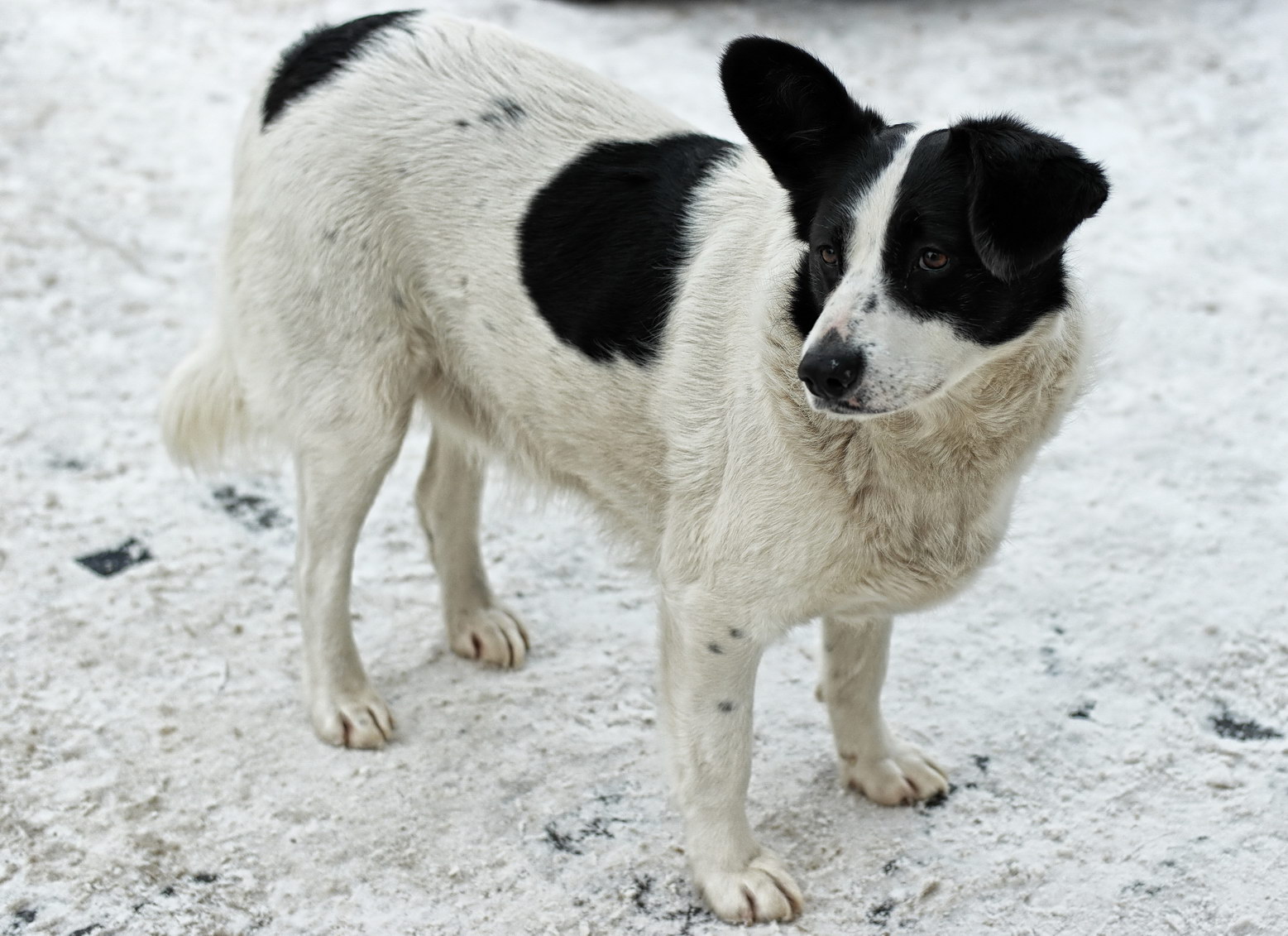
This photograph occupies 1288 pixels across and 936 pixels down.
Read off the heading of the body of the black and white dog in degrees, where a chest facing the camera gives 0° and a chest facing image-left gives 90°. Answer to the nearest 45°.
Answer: approximately 315°
